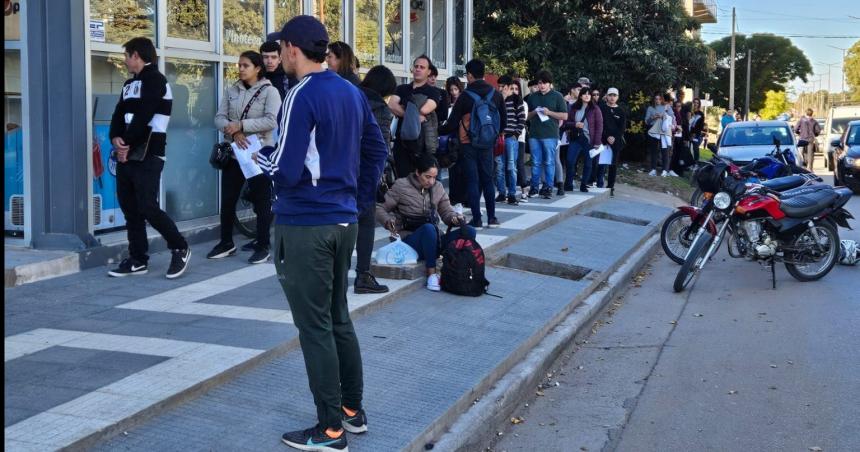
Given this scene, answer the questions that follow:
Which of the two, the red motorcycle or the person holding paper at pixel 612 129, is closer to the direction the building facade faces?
the red motorcycle

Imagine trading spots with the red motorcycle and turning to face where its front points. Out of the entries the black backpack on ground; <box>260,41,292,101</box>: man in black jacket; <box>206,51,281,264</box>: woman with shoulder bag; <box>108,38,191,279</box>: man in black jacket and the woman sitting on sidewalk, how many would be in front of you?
5

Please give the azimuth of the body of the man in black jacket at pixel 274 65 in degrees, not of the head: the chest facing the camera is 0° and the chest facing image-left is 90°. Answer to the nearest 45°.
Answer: approximately 45°

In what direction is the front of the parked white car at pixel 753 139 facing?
toward the camera

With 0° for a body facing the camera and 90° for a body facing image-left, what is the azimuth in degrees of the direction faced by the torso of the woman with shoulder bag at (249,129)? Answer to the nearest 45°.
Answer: approximately 45°

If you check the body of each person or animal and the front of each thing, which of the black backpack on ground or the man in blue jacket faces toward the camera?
the black backpack on ground

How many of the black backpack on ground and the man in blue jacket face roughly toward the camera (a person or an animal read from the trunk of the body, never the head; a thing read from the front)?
1

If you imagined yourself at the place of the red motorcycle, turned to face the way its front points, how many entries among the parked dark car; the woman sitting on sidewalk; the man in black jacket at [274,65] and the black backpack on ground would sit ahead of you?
3

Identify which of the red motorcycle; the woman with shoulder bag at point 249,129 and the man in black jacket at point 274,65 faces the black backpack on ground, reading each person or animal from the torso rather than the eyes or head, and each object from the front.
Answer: the red motorcycle

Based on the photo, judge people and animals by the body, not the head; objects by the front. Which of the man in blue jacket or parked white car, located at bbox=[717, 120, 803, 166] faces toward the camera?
the parked white car

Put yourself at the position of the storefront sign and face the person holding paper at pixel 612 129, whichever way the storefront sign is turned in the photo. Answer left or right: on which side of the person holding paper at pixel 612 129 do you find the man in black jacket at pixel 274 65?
right

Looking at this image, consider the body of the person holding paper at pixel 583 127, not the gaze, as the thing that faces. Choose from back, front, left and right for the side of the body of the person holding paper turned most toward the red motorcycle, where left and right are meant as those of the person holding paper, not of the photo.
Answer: front

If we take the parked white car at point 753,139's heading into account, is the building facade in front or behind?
in front

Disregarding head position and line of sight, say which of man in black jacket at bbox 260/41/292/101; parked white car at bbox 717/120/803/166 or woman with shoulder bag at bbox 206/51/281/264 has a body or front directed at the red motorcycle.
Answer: the parked white car

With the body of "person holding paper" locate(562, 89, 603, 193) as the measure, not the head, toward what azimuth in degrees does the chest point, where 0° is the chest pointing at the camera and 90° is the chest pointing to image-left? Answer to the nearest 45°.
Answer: approximately 0°
